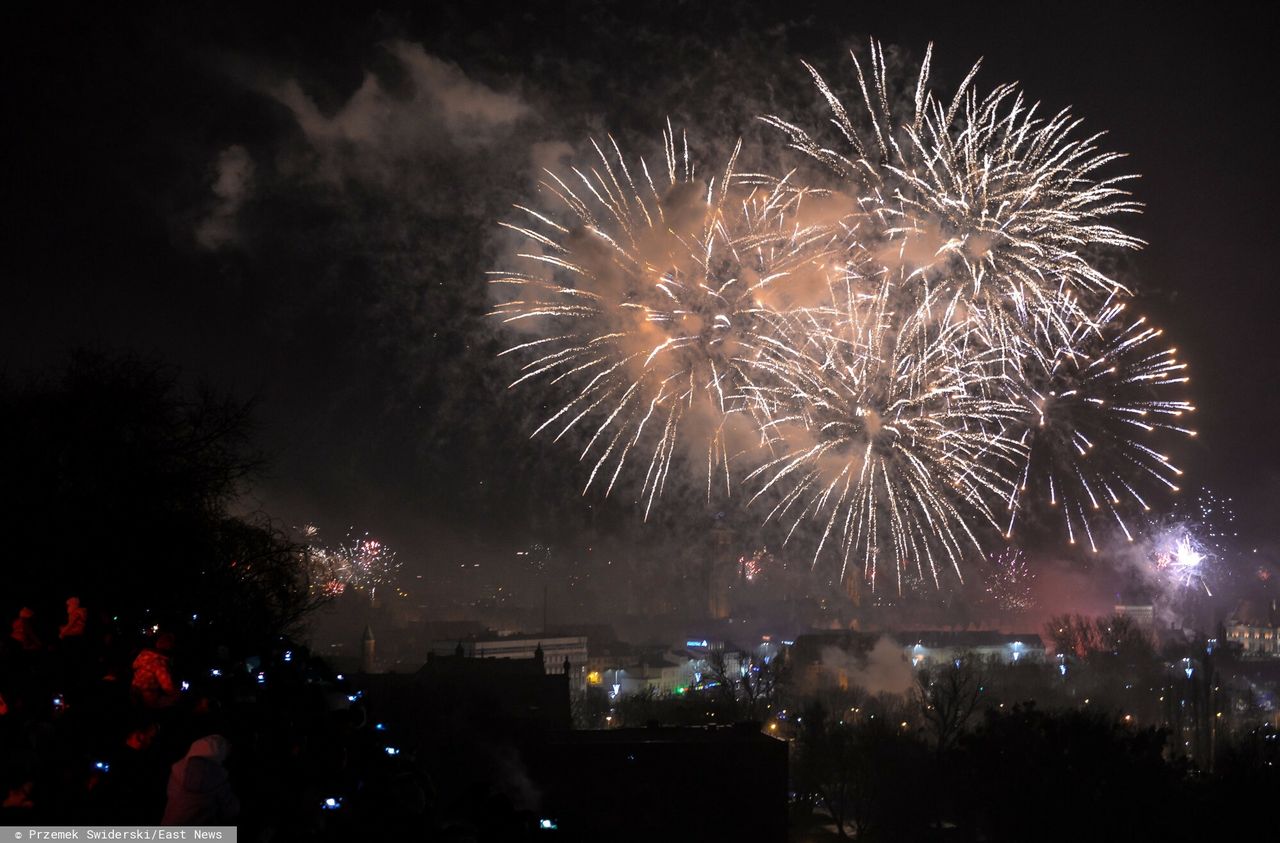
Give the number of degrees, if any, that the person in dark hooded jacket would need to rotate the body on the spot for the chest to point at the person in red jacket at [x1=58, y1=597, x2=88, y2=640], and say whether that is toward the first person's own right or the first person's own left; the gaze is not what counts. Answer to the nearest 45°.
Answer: approximately 45° to the first person's own left

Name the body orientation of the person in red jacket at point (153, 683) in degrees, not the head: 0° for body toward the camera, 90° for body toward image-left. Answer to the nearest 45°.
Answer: approximately 225°

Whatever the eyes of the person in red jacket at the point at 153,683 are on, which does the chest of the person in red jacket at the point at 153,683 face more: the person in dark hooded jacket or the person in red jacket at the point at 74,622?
the person in red jacket

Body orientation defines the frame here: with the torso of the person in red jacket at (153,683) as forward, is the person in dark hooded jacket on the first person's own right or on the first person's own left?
on the first person's own right

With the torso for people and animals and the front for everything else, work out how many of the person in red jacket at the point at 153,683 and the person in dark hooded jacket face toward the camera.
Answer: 0

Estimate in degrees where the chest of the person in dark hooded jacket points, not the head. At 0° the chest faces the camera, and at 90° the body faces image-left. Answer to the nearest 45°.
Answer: approximately 225°
